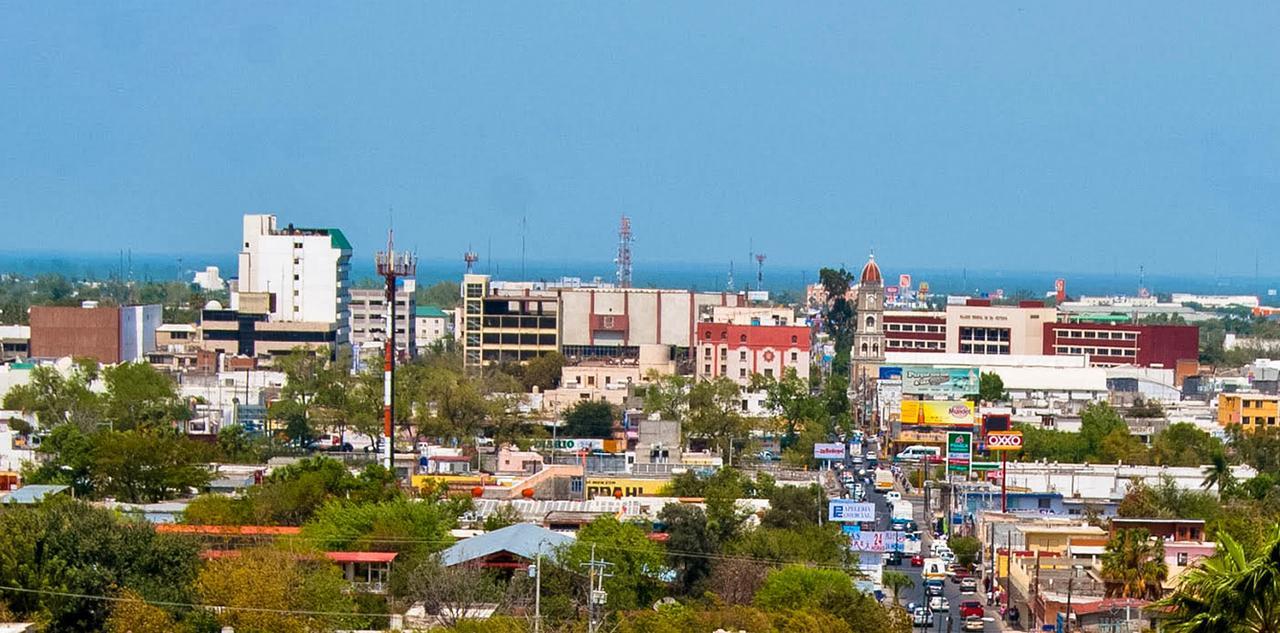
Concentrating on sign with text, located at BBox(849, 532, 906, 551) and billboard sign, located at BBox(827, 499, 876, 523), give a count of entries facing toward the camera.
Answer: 2

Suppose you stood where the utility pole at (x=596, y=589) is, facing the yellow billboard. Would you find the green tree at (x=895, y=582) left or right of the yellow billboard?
right

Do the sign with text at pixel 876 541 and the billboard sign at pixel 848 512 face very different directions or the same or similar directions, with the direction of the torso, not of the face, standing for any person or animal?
same or similar directions

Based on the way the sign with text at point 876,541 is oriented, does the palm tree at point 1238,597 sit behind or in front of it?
in front

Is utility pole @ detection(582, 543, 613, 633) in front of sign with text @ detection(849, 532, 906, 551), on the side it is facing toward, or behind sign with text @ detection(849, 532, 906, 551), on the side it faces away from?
in front

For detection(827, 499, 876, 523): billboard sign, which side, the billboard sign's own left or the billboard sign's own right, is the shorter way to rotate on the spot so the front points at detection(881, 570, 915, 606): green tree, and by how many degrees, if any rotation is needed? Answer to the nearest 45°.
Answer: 0° — it already faces it

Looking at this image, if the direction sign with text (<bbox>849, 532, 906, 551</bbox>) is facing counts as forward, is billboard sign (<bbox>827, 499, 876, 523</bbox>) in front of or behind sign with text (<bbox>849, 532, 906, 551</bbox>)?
behind

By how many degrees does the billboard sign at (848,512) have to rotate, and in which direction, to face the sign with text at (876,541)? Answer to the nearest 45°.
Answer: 0° — it already faces it

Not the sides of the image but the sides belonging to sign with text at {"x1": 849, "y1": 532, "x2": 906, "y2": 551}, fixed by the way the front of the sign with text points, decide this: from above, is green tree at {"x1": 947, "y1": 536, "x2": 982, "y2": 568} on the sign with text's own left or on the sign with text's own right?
on the sign with text's own left

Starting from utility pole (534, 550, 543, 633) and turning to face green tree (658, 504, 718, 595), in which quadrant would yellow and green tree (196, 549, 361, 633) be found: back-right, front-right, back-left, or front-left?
back-left

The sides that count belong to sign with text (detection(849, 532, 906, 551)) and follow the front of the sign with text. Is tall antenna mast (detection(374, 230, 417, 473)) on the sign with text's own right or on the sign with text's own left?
on the sign with text's own right

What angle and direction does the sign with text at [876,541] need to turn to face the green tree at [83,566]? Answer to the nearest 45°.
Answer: approximately 45° to its right

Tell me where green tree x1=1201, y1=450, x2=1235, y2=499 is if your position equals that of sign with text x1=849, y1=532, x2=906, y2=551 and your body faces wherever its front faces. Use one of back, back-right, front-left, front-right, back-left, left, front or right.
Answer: back-left

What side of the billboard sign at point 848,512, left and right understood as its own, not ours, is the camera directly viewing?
front
